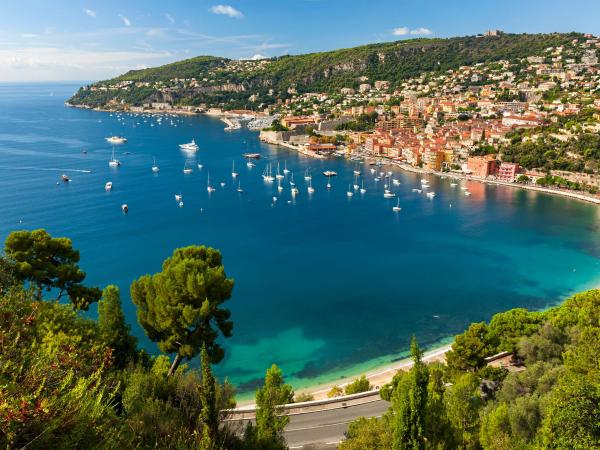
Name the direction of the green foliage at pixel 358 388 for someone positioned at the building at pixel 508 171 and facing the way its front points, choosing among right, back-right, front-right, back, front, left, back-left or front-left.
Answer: front-left

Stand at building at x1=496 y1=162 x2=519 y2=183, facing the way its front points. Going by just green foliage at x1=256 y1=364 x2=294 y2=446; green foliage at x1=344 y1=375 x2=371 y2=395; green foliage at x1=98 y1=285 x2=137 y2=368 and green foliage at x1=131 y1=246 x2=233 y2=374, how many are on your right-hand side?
0

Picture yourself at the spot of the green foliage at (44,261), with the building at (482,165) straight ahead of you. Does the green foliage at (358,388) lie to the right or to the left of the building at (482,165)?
right

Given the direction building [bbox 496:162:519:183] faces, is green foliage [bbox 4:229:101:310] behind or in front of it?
in front

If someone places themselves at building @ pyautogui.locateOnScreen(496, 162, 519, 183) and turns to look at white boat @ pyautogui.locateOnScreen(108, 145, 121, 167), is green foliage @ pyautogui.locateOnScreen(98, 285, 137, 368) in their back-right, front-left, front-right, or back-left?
front-left

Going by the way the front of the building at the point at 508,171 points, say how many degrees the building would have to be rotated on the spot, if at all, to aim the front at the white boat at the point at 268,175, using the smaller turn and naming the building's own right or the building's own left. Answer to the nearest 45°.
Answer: approximately 45° to the building's own right

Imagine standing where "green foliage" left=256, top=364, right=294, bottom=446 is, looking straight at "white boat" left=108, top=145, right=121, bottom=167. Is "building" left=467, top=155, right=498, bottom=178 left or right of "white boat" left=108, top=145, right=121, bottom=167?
right

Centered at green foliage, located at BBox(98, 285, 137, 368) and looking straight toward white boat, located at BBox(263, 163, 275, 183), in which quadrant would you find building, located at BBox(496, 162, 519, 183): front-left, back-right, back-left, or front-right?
front-right

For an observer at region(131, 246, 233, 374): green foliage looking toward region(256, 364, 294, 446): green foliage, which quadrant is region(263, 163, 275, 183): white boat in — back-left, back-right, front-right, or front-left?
back-left

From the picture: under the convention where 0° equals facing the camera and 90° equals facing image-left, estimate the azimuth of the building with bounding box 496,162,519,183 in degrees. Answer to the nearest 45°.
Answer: approximately 45°

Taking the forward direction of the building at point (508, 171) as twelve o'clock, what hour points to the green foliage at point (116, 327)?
The green foliage is roughly at 11 o'clock from the building.

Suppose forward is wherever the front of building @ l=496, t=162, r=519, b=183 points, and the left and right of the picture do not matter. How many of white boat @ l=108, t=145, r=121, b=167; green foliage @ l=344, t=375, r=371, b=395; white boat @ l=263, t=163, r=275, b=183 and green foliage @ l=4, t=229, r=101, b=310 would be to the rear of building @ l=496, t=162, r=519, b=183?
0

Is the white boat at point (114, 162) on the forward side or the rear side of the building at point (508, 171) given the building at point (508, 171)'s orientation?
on the forward side

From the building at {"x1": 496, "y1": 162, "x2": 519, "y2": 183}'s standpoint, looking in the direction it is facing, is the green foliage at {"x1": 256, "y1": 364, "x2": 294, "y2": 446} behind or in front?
in front

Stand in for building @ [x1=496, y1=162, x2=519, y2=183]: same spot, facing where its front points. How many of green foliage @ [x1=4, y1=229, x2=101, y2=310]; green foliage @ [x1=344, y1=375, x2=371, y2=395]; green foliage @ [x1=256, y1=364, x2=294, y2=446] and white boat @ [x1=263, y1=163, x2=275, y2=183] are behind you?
0

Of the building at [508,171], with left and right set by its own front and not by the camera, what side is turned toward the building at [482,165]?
right
